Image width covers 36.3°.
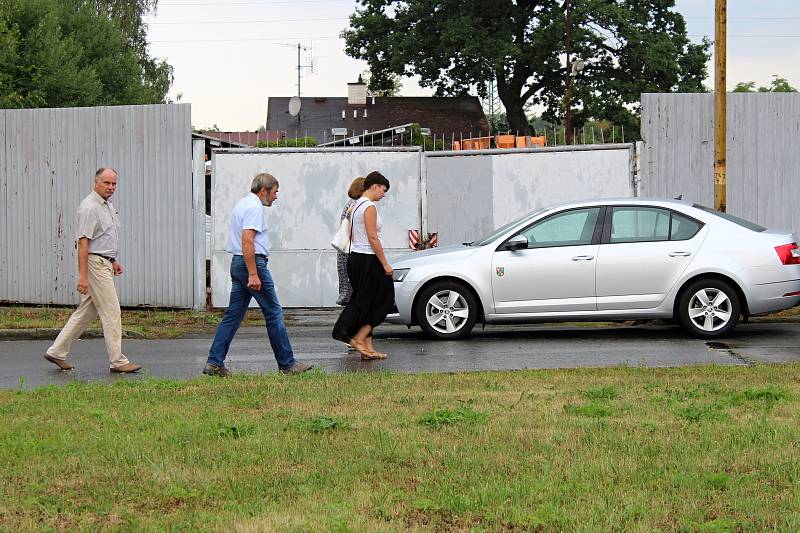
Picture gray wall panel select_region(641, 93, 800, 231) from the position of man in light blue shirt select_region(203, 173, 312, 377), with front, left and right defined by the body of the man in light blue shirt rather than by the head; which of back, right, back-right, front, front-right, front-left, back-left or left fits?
front-left

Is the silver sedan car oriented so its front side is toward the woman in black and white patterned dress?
yes

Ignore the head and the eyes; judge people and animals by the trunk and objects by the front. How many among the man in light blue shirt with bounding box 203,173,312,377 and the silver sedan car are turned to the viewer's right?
1

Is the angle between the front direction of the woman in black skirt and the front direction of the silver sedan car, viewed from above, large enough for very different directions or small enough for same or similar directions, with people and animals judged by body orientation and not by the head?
very different directions

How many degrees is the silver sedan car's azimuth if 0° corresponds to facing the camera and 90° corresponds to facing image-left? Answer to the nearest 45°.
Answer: approximately 90°

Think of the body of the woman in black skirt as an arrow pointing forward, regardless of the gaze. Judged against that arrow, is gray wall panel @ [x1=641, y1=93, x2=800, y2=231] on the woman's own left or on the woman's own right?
on the woman's own left

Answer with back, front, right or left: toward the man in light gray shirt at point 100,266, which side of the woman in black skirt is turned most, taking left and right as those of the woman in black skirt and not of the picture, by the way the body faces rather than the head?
back

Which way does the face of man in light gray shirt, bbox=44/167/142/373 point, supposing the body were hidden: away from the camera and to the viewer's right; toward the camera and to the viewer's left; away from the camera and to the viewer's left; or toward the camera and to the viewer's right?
toward the camera and to the viewer's right

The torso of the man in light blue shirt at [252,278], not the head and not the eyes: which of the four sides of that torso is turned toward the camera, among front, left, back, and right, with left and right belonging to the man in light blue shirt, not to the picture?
right

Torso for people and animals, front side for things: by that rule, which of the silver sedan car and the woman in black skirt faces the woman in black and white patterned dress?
the silver sedan car

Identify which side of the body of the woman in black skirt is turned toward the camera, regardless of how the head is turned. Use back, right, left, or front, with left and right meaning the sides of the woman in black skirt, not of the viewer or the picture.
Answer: right

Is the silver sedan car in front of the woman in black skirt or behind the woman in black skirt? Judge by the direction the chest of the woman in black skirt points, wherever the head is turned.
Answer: in front

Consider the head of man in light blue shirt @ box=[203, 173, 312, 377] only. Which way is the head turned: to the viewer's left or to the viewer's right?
to the viewer's right

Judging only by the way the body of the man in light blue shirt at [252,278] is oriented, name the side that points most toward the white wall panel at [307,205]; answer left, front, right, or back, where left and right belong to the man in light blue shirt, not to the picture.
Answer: left

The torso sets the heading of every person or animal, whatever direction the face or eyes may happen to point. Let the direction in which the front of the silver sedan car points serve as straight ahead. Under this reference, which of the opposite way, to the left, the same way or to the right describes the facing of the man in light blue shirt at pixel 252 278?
the opposite way

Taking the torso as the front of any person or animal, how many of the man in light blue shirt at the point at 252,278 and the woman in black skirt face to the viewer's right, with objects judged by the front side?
2

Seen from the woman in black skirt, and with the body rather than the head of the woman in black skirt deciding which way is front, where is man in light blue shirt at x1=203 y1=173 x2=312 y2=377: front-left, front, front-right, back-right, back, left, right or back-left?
back-right

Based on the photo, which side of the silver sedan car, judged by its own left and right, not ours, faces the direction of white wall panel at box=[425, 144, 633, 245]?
right
